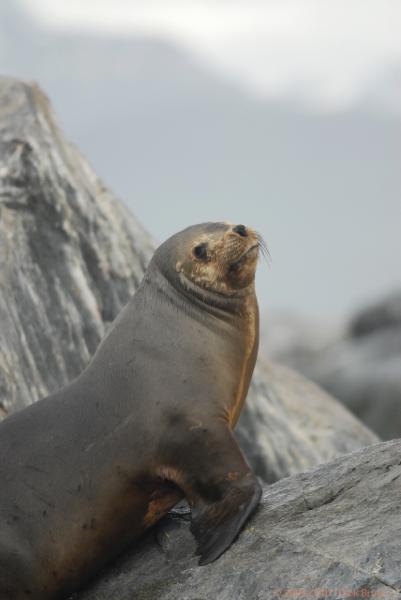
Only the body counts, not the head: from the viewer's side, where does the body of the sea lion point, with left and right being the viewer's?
facing to the right of the viewer

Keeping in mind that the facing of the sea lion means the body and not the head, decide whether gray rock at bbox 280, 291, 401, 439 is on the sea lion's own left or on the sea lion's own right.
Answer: on the sea lion's own left

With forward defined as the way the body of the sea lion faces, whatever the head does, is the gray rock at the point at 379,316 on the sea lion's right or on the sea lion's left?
on the sea lion's left

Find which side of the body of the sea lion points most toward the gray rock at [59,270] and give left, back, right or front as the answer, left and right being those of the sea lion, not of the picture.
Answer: left
